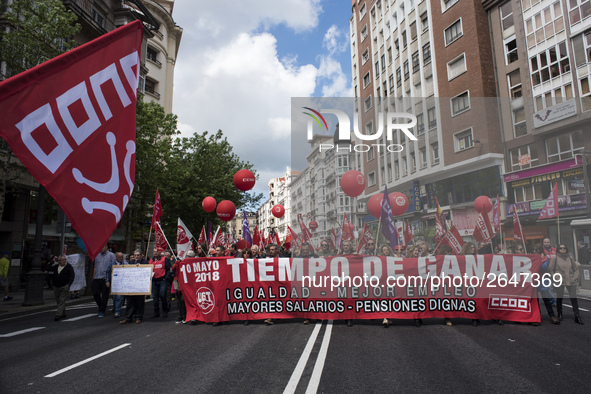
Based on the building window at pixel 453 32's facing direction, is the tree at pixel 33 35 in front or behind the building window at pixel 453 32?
in front

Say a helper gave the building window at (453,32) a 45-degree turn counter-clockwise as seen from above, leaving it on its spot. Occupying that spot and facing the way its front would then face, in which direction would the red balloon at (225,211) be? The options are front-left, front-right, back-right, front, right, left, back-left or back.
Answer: front-right

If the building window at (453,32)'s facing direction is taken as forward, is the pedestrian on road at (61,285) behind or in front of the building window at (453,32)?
in front

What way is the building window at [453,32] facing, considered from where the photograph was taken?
facing the viewer and to the left of the viewer

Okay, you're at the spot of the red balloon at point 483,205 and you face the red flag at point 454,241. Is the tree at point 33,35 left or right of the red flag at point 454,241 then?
right

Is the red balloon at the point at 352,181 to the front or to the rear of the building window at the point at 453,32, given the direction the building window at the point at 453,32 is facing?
to the front

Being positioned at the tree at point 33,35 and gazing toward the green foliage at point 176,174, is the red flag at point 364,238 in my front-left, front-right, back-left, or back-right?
front-right

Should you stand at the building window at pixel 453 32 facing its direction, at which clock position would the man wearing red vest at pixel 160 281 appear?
The man wearing red vest is roughly at 11 o'clock from the building window.
